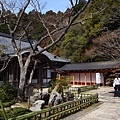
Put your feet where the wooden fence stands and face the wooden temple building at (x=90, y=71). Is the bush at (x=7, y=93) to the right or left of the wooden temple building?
left

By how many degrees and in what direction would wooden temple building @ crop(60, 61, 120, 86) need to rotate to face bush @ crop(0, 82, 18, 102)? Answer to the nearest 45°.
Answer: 0° — it already faces it

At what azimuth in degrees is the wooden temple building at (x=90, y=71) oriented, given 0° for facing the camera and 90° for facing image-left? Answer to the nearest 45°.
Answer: approximately 0°

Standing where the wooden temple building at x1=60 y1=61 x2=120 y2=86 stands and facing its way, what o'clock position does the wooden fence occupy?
The wooden fence is roughly at 12 o'clock from the wooden temple building.
